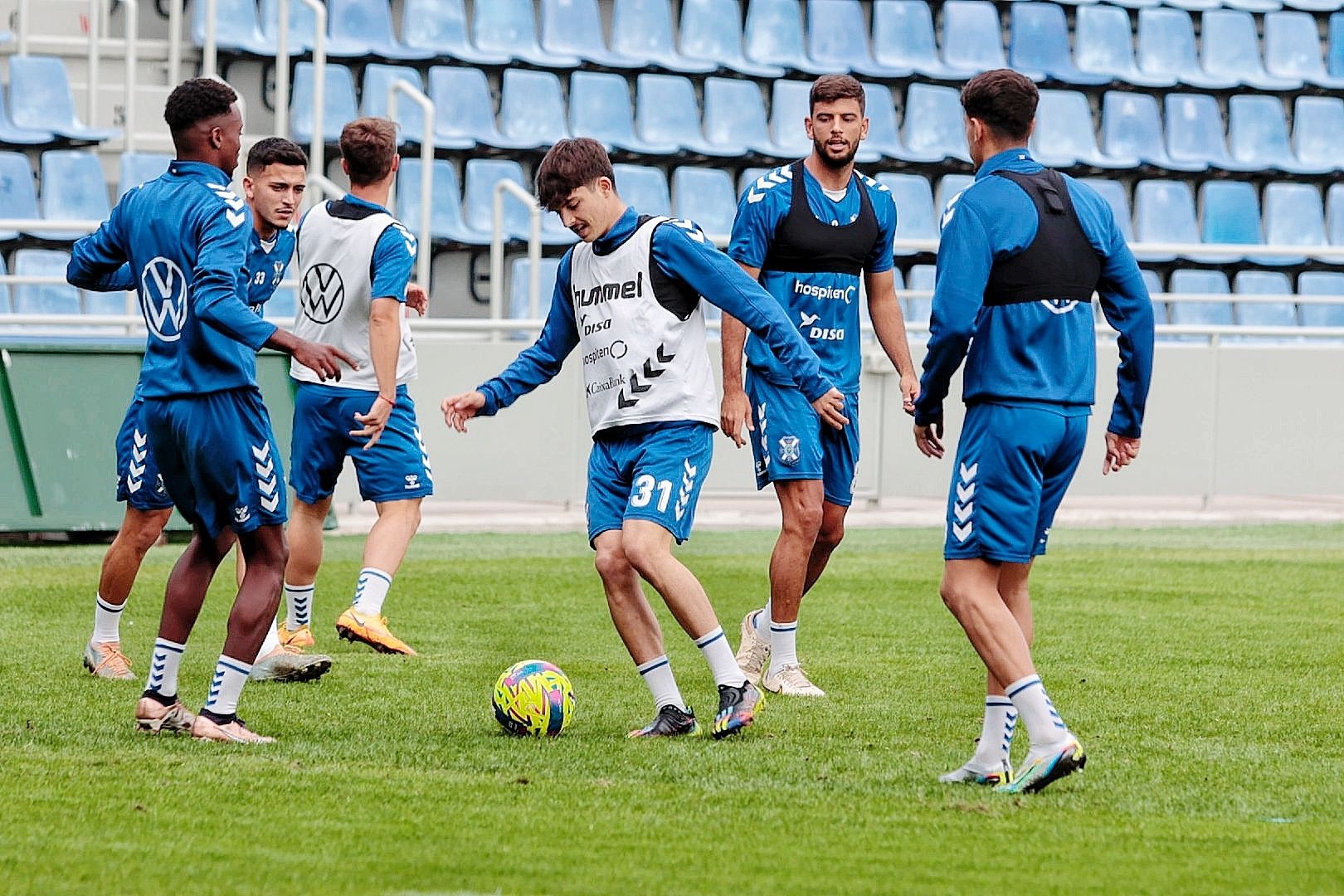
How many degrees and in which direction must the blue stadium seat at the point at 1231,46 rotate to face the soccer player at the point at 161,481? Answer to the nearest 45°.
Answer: approximately 45° to its right

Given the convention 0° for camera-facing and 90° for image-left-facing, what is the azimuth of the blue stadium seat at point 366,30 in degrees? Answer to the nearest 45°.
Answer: approximately 315°

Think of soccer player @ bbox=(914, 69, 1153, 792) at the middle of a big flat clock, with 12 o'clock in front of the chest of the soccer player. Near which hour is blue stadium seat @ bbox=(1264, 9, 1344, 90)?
The blue stadium seat is roughly at 2 o'clock from the soccer player.

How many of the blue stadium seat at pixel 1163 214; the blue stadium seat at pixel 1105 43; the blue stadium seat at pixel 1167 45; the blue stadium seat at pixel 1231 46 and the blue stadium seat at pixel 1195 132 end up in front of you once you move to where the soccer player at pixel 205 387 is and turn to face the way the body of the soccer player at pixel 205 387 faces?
5

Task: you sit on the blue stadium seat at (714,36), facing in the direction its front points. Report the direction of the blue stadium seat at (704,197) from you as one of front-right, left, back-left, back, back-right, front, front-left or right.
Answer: front-right

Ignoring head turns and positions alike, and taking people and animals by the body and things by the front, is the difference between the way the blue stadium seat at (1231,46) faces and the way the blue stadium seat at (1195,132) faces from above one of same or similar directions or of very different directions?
same or similar directions

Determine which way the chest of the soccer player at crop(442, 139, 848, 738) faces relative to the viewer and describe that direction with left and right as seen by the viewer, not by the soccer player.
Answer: facing the viewer and to the left of the viewer

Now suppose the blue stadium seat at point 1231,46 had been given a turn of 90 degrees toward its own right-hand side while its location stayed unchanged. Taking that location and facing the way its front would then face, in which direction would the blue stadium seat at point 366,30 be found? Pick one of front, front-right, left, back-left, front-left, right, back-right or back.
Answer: front

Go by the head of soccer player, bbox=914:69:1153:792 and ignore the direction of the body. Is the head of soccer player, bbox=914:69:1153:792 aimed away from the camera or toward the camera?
away from the camera

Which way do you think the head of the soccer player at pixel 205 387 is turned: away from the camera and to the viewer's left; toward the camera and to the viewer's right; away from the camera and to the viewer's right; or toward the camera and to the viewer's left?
away from the camera and to the viewer's right

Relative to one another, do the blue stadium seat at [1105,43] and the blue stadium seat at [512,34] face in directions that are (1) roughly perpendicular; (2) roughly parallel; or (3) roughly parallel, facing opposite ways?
roughly parallel

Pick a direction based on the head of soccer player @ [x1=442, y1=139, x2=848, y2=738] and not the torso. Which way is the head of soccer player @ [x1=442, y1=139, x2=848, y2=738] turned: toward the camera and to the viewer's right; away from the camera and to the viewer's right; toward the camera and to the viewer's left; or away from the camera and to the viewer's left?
toward the camera and to the viewer's left

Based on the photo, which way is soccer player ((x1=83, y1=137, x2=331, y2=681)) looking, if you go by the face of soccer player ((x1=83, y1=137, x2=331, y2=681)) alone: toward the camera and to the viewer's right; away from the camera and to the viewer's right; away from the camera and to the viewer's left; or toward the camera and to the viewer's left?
toward the camera and to the viewer's right

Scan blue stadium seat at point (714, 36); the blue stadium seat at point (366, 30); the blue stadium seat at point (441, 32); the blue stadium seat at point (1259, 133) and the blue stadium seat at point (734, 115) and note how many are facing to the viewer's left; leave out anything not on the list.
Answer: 0

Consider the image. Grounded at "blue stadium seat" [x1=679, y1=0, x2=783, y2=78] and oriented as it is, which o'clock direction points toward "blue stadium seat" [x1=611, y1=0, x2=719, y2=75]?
"blue stadium seat" [x1=611, y1=0, x2=719, y2=75] is roughly at 4 o'clock from "blue stadium seat" [x1=679, y1=0, x2=783, y2=78].

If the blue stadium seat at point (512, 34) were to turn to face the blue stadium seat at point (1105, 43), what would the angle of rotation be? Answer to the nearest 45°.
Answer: approximately 45° to its left

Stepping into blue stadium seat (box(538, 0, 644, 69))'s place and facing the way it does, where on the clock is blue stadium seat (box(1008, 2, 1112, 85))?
blue stadium seat (box(1008, 2, 1112, 85)) is roughly at 10 o'clock from blue stadium seat (box(538, 0, 644, 69)).

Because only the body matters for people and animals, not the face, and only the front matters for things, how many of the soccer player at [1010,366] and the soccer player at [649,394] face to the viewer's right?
0

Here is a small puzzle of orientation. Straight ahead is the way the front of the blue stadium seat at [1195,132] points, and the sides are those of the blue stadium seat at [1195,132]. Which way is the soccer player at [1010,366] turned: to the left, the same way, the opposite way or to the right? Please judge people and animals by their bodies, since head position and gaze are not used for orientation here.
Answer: the opposite way

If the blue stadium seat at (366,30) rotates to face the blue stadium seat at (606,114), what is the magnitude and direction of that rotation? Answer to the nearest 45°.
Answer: approximately 45° to its left

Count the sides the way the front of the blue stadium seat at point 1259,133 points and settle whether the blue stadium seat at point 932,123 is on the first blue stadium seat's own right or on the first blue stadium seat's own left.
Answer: on the first blue stadium seat's own right

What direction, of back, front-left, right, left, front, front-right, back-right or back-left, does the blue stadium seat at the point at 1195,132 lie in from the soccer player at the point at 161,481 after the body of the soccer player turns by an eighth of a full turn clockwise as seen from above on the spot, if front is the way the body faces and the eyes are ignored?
back-left
